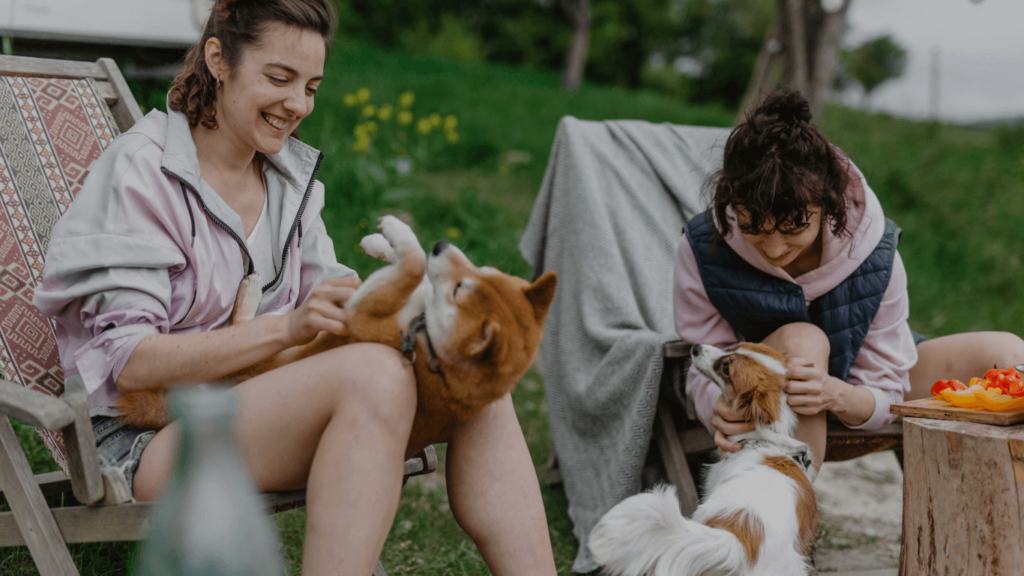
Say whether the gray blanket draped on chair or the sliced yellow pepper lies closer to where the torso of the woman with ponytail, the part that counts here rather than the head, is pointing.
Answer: the sliced yellow pepper

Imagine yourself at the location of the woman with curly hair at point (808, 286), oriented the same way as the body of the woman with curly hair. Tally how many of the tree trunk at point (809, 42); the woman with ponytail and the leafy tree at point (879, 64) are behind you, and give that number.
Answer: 2

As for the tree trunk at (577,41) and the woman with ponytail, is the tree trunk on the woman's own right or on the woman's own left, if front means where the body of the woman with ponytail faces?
on the woman's own left

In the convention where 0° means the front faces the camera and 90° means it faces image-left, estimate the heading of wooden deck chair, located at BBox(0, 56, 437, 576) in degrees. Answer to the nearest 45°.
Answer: approximately 315°

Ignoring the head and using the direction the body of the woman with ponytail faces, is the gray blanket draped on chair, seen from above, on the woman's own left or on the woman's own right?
on the woman's own left

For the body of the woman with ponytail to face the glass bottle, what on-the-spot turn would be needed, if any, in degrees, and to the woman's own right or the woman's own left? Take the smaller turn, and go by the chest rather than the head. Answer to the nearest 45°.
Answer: approximately 45° to the woman's own right

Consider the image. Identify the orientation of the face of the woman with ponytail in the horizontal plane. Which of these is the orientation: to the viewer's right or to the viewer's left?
to the viewer's right

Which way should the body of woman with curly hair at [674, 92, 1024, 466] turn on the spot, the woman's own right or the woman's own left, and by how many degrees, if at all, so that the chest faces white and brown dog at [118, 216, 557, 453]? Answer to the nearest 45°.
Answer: approximately 45° to the woman's own right

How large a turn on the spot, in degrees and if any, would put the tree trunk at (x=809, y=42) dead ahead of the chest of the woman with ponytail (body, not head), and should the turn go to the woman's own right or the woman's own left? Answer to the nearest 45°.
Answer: approximately 90° to the woman's own left

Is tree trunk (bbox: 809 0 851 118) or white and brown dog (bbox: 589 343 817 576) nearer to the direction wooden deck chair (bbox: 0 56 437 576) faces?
the white and brown dog

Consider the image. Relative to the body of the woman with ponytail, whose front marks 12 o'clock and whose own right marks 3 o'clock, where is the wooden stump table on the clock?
The wooden stump table is roughly at 11 o'clock from the woman with ponytail.

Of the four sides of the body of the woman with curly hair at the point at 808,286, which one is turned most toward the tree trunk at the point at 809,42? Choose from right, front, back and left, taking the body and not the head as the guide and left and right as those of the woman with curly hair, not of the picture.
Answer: back

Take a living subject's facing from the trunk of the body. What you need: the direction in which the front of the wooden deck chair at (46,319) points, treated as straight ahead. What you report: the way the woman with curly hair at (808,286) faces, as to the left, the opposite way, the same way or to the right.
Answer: to the right

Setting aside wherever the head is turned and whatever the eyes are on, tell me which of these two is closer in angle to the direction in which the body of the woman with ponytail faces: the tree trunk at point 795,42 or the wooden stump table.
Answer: the wooden stump table
